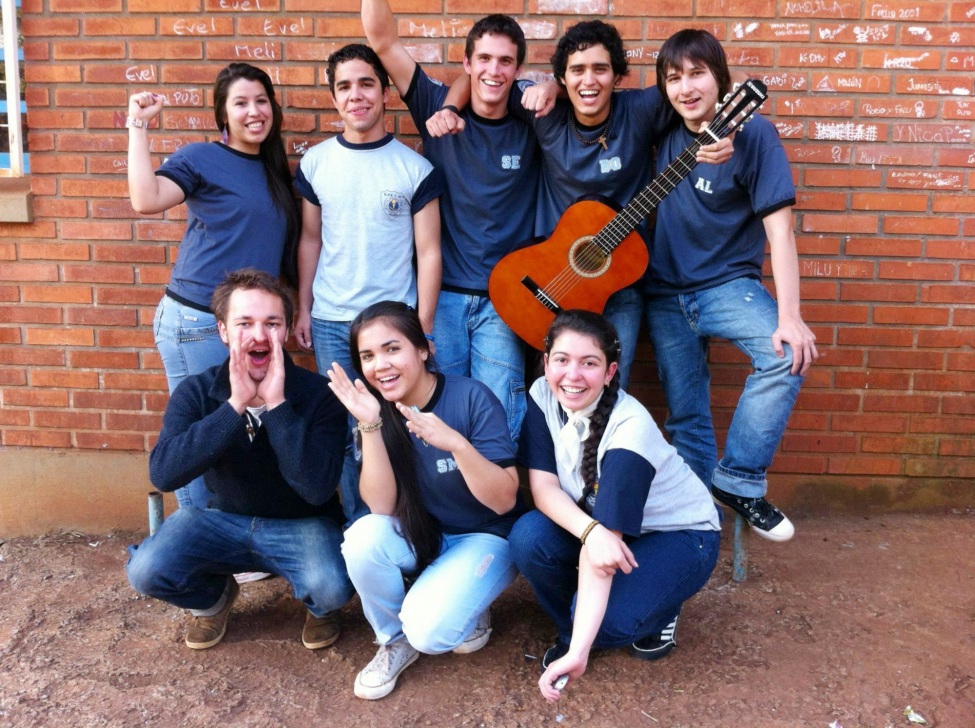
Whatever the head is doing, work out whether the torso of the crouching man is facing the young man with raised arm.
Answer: no

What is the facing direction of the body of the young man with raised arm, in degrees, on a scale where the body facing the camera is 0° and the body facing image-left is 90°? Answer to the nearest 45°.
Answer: approximately 0°

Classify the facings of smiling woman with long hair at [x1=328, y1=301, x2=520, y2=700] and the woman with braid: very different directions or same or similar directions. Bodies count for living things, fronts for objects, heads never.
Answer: same or similar directions

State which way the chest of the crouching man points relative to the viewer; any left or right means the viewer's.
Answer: facing the viewer

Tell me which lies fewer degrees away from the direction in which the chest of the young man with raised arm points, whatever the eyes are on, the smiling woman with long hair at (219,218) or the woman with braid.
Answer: the woman with braid

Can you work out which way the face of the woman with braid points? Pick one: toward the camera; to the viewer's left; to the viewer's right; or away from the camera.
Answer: toward the camera

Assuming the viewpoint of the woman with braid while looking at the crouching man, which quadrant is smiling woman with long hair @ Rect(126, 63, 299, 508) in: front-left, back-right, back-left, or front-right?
front-right

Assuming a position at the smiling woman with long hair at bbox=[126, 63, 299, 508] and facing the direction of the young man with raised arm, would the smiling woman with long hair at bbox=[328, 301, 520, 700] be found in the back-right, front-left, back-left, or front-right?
front-right

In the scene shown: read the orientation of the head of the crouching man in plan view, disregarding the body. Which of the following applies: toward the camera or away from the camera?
toward the camera

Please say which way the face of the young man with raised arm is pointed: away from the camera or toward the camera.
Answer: toward the camera

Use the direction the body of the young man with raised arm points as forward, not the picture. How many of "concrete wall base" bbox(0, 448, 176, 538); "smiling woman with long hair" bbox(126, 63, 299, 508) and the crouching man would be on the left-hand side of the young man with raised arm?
0

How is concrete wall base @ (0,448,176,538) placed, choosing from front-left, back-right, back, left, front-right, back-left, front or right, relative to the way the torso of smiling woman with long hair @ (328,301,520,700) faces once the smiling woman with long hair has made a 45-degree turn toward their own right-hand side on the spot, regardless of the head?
front-right

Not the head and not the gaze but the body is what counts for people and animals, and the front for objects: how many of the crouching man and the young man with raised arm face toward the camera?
2

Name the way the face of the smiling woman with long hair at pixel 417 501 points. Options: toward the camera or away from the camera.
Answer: toward the camera

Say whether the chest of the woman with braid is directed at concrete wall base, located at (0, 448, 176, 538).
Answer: no

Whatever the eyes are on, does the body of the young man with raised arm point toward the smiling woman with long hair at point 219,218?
no
